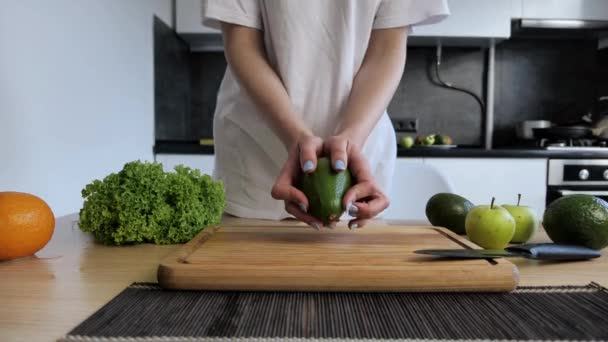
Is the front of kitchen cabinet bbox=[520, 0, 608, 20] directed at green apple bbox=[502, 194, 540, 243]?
yes

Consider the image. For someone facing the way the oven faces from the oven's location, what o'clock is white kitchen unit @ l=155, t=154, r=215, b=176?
The white kitchen unit is roughly at 2 o'clock from the oven.

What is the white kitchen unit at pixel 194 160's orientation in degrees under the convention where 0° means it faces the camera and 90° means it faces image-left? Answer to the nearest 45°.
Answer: approximately 0°

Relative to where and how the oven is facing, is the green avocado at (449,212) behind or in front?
in front

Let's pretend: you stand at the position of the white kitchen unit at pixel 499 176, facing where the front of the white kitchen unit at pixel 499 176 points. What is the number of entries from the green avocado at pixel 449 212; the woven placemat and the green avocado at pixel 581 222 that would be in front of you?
3

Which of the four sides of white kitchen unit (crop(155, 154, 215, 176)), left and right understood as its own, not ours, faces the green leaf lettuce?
front

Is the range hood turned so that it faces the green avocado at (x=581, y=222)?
yes

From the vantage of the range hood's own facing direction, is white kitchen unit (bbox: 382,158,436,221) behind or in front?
in front

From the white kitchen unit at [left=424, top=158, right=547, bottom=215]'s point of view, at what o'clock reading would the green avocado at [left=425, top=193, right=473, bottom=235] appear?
The green avocado is roughly at 12 o'clock from the white kitchen unit.

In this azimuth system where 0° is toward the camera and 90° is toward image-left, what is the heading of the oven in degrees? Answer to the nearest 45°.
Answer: approximately 0°
